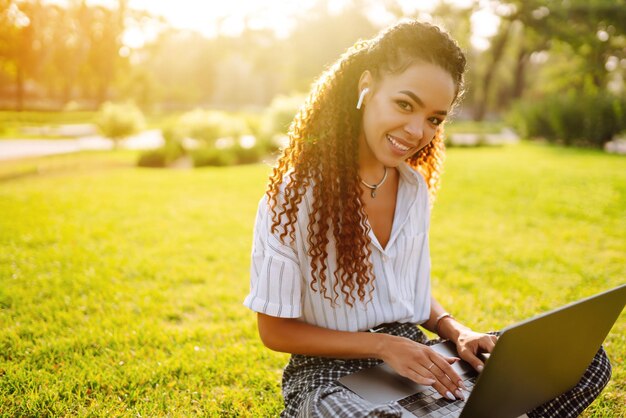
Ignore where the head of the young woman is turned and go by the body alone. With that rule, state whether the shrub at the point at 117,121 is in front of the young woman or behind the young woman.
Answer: behind

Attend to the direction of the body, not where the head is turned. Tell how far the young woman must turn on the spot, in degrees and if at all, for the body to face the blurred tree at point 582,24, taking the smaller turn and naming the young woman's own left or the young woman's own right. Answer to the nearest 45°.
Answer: approximately 135° to the young woman's own left

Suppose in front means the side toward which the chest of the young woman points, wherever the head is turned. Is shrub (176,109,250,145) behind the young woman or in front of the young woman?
behind

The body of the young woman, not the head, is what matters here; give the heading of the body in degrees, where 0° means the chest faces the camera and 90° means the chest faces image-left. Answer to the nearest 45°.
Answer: approximately 315°

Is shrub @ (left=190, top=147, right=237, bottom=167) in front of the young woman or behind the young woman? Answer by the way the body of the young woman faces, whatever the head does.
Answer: behind

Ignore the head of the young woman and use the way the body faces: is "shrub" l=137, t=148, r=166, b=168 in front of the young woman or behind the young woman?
behind

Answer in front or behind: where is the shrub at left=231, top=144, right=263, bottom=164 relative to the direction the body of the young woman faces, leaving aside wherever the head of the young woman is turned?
behind

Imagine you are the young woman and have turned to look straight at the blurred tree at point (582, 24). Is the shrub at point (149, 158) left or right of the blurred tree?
left
